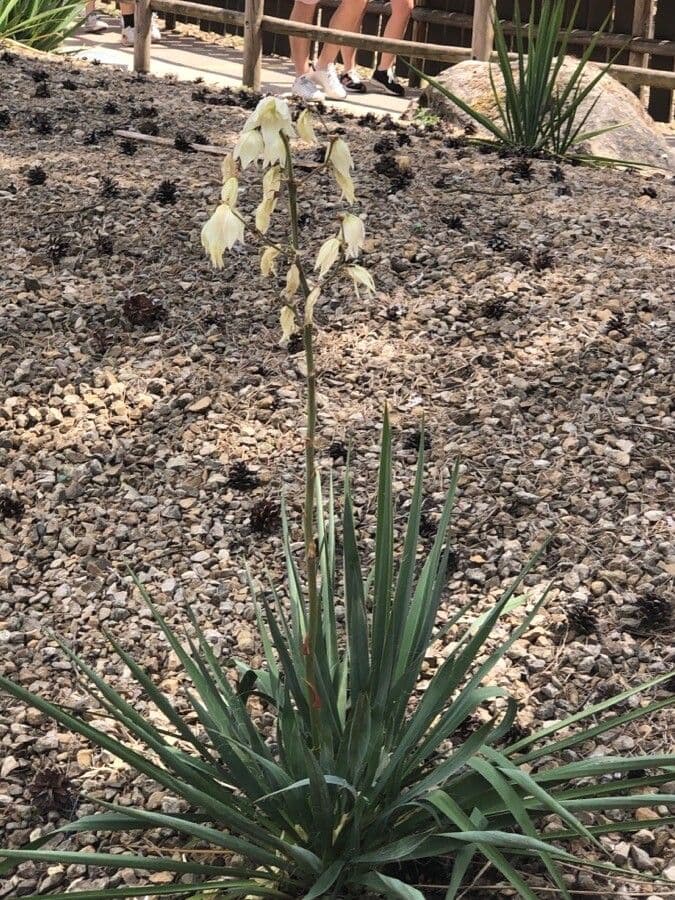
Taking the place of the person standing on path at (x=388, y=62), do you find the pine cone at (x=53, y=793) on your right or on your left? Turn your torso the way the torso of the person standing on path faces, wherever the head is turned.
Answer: on your right

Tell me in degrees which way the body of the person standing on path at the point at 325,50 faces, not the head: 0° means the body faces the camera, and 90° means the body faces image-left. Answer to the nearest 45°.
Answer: approximately 315°

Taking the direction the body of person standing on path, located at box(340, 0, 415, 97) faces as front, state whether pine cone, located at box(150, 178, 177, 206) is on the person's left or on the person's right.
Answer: on the person's right

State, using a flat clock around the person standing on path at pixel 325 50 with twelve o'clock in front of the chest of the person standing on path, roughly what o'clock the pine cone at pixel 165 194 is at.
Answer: The pine cone is roughly at 2 o'clock from the person standing on path.

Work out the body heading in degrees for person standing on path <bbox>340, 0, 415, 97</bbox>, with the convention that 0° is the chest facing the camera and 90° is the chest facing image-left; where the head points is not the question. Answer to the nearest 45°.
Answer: approximately 315°
